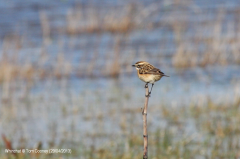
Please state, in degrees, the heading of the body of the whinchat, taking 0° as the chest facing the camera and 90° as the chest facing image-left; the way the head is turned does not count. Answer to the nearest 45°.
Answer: approximately 90°
